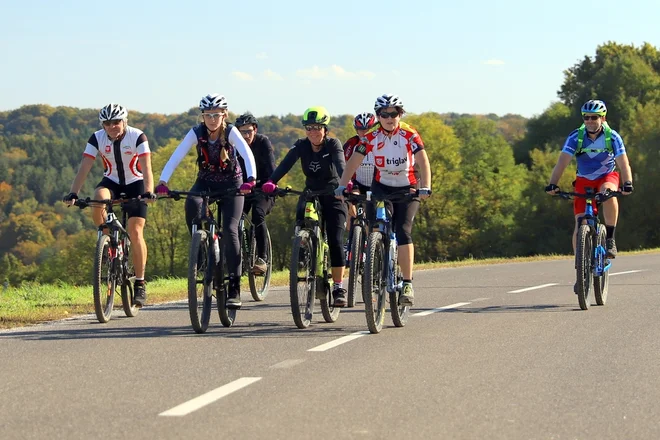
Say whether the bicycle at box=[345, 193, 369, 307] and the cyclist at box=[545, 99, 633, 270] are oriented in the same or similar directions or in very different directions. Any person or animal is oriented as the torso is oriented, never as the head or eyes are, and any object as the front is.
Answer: same or similar directions

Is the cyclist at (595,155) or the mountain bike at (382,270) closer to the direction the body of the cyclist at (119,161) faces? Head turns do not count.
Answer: the mountain bike

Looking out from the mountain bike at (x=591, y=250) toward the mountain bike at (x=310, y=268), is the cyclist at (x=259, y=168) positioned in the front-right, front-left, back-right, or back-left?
front-right

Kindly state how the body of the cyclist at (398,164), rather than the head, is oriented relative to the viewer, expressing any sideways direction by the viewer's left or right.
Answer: facing the viewer

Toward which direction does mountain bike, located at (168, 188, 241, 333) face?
toward the camera

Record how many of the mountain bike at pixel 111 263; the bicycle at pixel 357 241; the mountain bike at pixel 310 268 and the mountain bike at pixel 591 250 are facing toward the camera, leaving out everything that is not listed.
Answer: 4

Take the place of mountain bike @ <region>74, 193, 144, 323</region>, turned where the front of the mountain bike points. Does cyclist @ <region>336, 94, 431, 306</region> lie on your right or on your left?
on your left

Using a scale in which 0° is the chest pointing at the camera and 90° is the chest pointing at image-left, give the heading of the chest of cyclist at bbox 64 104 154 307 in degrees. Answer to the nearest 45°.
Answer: approximately 0°

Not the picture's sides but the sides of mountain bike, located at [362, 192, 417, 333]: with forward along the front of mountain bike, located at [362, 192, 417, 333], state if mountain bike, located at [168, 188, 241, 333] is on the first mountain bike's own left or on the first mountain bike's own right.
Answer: on the first mountain bike's own right

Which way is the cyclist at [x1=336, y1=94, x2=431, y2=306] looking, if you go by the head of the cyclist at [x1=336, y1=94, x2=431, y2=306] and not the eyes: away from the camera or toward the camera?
toward the camera

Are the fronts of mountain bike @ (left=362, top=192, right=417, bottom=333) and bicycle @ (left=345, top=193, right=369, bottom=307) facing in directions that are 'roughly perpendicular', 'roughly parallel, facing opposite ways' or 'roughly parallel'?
roughly parallel

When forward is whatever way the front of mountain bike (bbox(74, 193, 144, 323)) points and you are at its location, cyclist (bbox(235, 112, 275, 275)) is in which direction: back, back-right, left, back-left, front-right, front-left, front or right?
back-left

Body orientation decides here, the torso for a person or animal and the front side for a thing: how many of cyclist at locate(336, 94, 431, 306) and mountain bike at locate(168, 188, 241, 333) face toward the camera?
2

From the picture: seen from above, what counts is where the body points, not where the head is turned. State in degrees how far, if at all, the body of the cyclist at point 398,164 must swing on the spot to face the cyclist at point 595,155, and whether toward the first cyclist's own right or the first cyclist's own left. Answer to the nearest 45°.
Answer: approximately 135° to the first cyclist's own left

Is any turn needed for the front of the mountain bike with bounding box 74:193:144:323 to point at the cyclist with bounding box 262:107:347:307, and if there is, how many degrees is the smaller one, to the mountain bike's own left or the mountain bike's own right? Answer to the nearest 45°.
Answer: approximately 90° to the mountain bike's own left

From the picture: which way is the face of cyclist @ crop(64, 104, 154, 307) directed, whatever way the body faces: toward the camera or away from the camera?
toward the camera

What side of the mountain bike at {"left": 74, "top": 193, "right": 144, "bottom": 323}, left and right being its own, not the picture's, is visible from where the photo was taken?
front
